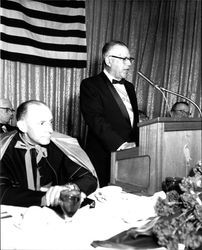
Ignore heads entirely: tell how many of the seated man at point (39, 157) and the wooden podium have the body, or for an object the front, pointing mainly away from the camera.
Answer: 0

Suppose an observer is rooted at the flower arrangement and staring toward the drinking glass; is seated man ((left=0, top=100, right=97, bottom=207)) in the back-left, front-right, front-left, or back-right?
front-right

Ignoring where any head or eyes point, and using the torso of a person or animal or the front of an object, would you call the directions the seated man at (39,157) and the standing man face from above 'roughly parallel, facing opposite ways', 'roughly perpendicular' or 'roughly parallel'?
roughly parallel

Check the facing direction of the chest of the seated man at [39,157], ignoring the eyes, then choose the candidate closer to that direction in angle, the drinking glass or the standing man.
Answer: the drinking glass

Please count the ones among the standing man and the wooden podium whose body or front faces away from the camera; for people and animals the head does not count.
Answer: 0

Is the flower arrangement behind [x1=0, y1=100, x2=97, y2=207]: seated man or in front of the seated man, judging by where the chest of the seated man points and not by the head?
in front

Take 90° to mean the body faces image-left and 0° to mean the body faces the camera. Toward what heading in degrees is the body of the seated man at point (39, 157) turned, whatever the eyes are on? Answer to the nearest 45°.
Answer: approximately 315°

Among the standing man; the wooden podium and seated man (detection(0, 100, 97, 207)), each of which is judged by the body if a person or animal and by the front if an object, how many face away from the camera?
0

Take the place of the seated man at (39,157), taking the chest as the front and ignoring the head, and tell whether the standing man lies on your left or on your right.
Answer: on your left
